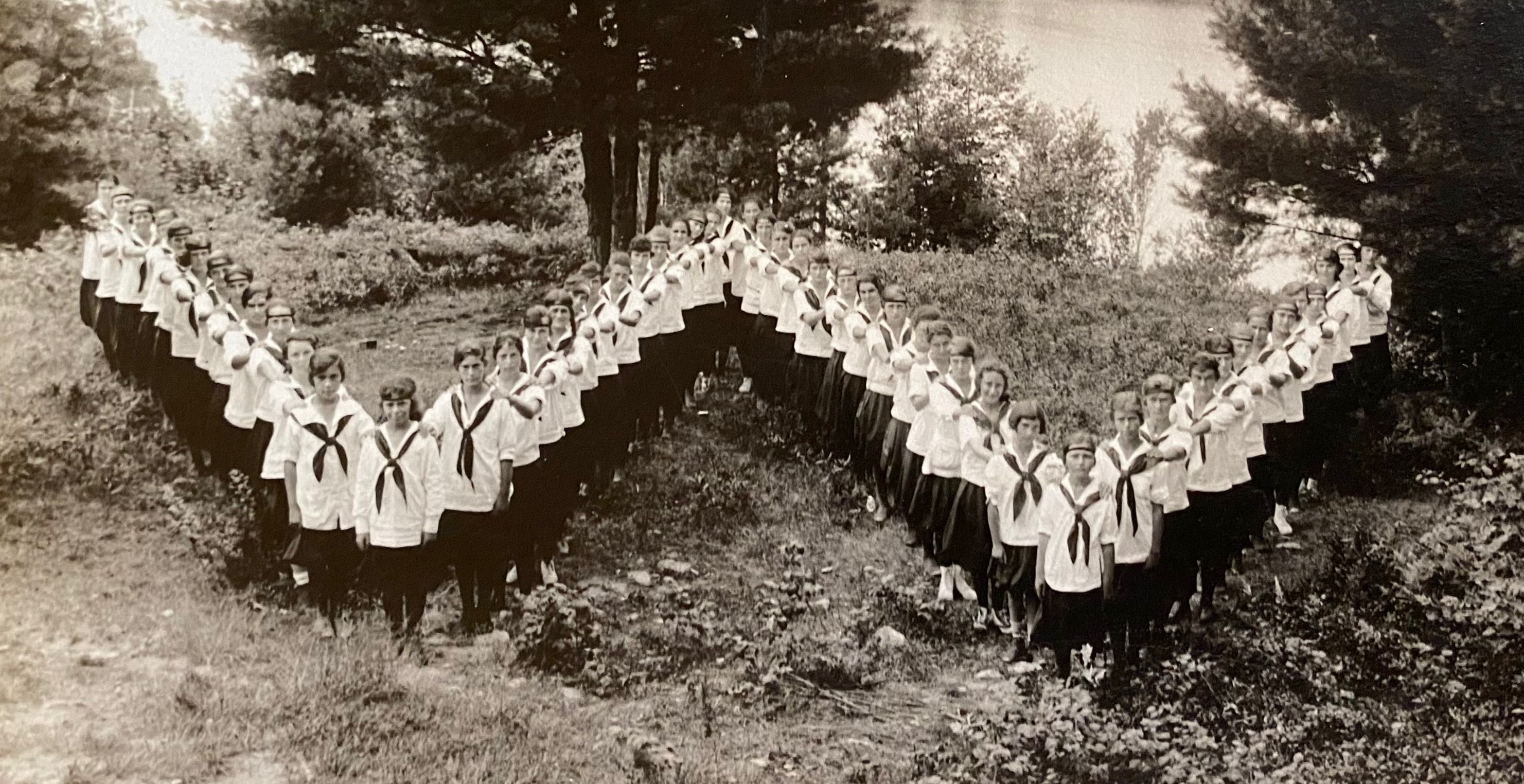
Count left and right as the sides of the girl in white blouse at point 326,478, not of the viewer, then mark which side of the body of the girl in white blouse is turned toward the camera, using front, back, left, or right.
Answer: front

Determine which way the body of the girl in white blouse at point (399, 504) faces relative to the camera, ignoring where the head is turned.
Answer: toward the camera

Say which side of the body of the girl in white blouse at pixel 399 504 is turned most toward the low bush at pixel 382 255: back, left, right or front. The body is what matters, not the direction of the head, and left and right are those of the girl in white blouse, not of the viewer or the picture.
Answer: back

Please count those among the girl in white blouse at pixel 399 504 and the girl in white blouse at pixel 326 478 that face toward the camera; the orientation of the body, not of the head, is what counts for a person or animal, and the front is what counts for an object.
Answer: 2

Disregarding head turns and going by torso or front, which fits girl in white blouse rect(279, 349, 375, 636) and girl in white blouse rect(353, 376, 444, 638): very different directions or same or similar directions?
same or similar directions

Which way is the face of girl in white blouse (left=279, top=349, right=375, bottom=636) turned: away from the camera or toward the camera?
toward the camera

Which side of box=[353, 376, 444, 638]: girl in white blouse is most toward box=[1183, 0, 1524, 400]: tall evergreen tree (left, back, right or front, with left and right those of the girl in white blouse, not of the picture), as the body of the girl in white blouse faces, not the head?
left

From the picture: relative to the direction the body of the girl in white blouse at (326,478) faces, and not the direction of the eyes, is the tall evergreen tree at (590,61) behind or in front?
behind

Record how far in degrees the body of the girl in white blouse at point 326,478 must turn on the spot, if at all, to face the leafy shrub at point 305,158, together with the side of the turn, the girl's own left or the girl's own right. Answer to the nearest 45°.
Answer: approximately 180°
